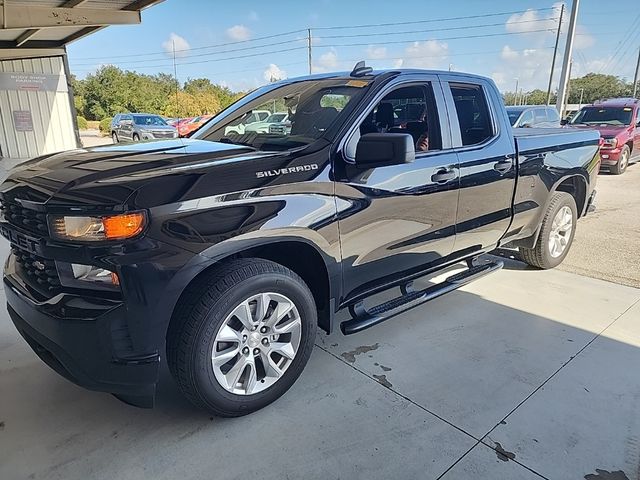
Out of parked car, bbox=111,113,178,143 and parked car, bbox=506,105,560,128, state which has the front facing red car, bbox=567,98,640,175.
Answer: parked car, bbox=111,113,178,143

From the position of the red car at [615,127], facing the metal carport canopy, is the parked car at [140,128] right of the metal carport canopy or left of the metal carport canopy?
right

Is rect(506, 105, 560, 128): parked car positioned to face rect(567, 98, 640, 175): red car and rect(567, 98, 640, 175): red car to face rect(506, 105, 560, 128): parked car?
no

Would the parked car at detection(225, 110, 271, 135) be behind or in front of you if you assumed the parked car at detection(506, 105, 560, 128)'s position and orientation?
in front

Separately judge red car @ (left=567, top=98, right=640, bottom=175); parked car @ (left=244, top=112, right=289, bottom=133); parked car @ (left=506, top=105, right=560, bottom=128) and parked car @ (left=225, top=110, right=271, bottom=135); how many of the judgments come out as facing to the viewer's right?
0

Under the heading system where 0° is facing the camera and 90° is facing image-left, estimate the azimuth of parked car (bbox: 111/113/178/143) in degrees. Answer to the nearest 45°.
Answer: approximately 315°

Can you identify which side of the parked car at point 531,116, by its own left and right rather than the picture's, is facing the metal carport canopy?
front

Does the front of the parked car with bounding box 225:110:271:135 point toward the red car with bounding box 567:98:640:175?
no

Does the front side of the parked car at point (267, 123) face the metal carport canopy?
no

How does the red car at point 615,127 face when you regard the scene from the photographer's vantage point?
facing the viewer and to the left of the viewer

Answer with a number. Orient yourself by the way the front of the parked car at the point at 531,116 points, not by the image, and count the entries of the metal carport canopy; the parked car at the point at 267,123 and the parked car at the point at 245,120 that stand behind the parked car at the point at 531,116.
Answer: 0

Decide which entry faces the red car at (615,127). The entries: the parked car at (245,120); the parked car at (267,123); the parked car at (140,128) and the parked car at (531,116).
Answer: the parked car at (140,128)

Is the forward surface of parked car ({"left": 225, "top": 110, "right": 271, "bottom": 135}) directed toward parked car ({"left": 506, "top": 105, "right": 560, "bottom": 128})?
no

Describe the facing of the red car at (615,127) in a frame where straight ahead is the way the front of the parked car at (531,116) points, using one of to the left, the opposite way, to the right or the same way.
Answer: the same way

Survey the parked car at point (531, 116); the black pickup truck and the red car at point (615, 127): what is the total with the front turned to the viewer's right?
0
